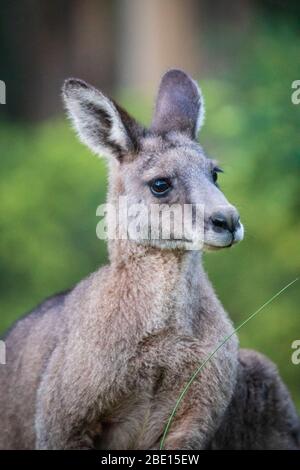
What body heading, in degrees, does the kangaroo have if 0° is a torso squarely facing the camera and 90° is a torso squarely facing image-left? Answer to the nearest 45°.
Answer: approximately 315°
